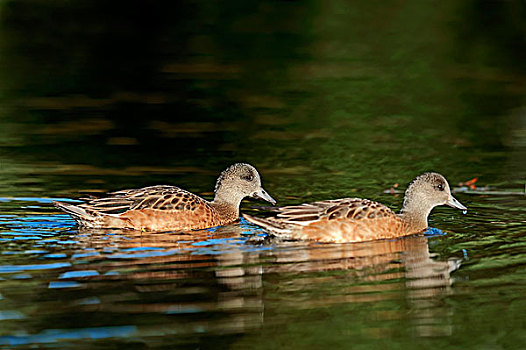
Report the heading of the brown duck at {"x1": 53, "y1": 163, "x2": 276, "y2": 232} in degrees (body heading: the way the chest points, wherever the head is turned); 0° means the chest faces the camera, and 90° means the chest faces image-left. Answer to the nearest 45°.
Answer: approximately 270°

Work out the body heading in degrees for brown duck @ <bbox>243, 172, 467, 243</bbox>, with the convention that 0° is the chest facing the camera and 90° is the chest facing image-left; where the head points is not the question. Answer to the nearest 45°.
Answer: approximately 270°

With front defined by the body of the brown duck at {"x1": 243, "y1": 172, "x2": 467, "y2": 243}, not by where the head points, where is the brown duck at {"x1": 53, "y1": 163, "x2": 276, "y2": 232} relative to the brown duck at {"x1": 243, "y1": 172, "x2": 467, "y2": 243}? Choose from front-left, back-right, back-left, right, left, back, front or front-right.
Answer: back

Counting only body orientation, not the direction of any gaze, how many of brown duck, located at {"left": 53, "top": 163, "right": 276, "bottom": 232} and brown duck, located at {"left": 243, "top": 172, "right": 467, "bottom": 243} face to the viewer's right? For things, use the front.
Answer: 2

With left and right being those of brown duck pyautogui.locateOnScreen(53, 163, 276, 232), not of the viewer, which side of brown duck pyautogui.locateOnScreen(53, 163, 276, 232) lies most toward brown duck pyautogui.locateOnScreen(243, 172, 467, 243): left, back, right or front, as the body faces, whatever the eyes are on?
front
